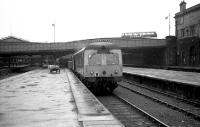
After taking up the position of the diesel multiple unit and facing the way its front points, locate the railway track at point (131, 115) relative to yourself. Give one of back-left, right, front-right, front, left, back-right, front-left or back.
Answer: front

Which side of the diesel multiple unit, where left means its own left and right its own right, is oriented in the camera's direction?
front
